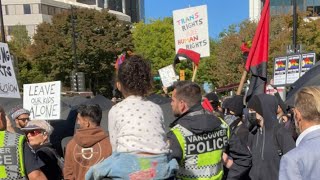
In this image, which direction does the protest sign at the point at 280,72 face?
toward the camera

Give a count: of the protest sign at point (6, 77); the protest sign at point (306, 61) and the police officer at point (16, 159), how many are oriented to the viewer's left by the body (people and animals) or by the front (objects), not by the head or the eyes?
0

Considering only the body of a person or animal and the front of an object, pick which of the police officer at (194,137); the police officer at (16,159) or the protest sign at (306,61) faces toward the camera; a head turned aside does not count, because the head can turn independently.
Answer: the protest sign

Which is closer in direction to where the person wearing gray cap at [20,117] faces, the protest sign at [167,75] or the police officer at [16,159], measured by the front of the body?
the police officer

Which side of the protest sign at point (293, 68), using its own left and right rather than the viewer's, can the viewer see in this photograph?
front

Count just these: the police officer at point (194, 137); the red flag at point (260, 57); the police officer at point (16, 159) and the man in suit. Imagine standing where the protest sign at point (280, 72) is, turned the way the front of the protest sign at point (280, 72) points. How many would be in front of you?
4

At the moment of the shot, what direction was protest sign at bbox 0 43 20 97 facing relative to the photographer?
facing the viewer

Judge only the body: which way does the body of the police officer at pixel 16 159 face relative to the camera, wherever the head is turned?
away from the camera

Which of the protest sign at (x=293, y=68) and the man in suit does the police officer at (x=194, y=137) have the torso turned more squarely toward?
the protest sign

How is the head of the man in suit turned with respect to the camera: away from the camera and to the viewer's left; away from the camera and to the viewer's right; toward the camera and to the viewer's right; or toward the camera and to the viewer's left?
away from the camera and to the viewer's left

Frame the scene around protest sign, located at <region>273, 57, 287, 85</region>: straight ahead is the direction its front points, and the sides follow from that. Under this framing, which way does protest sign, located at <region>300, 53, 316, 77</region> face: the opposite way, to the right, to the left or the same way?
the same way

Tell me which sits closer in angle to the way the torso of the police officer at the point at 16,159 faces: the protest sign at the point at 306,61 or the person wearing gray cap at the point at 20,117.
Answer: the person wearing gray cap

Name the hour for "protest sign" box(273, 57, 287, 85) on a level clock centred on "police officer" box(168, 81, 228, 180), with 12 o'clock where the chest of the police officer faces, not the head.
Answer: The protest sign is roughly at 2 o'clock from the police officer.

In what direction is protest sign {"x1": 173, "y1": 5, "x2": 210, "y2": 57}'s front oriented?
toward the camera
